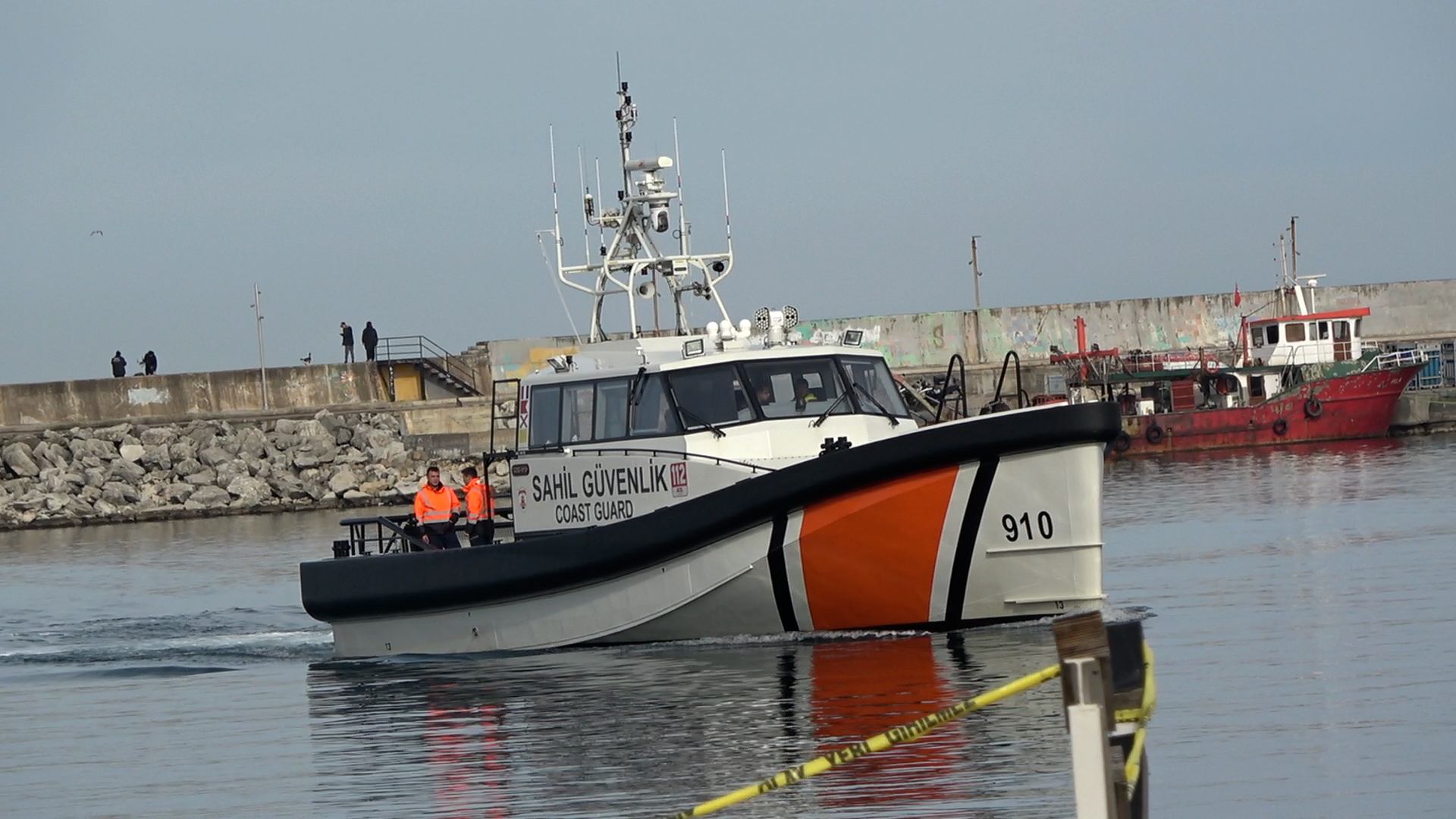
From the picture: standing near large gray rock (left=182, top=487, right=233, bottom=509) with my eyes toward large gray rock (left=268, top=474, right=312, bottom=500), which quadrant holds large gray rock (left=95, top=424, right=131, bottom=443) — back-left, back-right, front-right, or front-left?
back-left

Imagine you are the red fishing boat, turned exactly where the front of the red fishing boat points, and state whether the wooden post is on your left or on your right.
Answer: on your right

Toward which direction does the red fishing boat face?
to the viewer's right

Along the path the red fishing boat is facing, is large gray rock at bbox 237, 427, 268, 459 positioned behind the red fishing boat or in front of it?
behind

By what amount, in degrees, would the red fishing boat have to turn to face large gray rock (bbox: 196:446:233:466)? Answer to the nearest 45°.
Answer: approximately 180°

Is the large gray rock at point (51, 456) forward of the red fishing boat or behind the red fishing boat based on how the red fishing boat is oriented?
behind

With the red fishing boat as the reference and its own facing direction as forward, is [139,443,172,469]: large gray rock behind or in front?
behind

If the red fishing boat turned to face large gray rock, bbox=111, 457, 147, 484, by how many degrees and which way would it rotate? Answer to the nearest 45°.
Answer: approximately 180°

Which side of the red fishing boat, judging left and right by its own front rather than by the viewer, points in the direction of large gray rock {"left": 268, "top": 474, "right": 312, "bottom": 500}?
back

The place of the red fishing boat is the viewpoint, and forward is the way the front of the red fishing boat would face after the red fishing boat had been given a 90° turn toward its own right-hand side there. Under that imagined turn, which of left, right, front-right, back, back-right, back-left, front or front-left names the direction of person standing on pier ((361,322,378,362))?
right

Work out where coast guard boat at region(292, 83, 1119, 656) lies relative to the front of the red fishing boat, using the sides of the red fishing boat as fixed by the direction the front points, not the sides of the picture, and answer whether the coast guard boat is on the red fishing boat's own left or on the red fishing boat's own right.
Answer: on the red fishing boat's own right

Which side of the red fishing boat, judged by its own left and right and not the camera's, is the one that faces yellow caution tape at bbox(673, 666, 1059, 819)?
right
